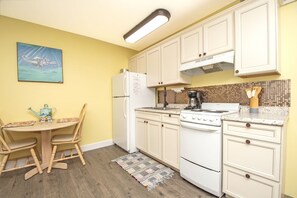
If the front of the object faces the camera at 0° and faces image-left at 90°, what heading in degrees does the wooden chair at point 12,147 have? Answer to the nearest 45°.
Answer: approximately 270°

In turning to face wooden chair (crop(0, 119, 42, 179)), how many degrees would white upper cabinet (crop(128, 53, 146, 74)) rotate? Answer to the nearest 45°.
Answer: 0° — it already faces it

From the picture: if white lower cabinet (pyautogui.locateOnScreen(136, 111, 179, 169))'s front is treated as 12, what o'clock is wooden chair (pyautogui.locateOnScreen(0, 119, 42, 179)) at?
The wooden chair is roughly at 1 o'clock from the white lower cabinet.

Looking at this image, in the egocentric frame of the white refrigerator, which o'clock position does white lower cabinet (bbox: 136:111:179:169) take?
The white lower cabinet is roughly at 9 o'clock from the white refrigerator.

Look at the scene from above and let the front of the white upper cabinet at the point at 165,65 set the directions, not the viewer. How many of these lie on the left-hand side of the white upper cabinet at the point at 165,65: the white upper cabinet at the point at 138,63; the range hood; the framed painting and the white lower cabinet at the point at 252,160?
2
